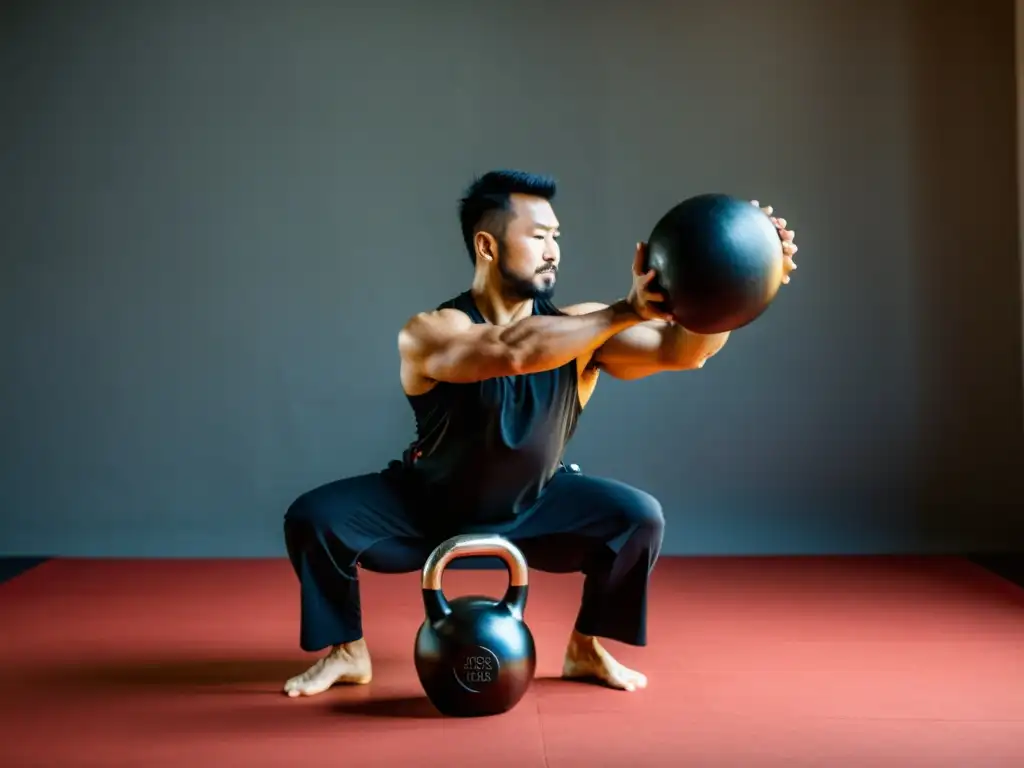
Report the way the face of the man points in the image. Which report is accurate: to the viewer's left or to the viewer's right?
to the viewer's right

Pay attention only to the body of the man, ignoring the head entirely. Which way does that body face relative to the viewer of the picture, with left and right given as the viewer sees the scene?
facing the viewer and to the right of the viewer
